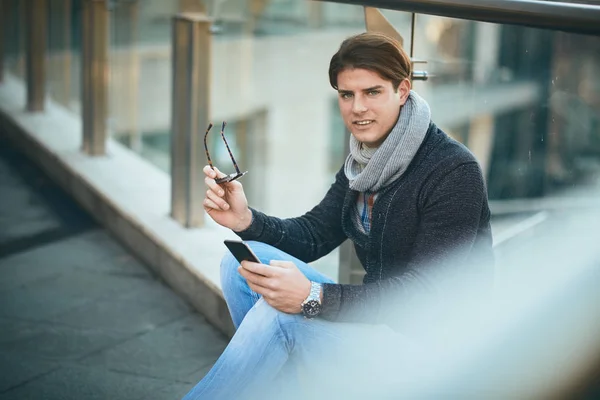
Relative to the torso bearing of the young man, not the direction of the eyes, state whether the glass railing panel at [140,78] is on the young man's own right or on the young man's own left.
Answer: on the young man's own right

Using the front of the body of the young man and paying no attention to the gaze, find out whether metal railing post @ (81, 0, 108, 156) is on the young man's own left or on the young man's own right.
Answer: on the young man's own right

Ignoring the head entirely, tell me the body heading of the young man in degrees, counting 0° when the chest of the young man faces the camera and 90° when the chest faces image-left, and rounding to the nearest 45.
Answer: approximately 45°

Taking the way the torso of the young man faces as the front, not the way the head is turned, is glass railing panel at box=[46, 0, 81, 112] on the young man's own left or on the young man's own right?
on the young man's own right

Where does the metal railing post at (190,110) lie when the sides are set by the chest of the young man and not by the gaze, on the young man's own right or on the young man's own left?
on the young man's own right

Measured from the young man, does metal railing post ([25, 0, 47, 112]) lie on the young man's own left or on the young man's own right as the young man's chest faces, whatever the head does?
on the young man's own right
